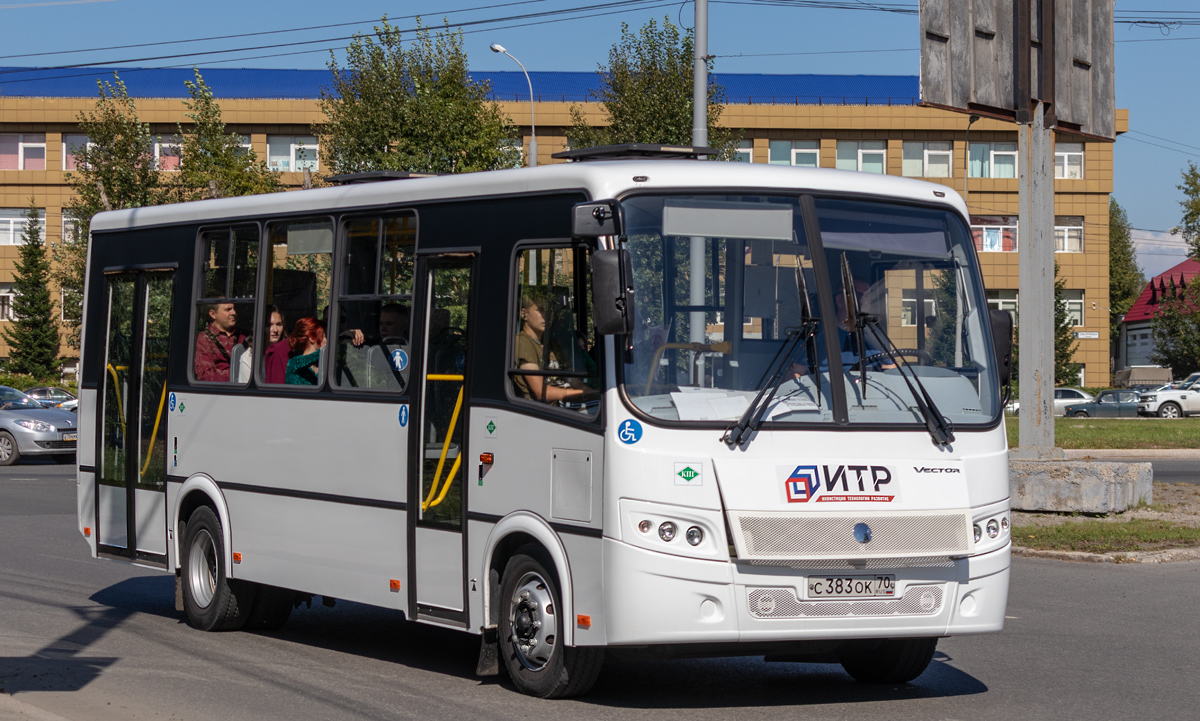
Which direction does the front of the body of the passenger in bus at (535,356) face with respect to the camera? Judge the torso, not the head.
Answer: to the viewer's right

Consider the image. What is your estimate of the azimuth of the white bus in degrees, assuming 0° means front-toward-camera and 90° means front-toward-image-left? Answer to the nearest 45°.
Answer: approximately 315°

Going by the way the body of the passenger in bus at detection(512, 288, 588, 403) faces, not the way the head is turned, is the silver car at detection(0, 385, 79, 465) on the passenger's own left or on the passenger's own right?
on the passenger's own left

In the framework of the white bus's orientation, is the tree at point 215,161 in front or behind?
behind

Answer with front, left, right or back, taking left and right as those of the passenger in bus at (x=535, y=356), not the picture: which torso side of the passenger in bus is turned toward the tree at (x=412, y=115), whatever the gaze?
left

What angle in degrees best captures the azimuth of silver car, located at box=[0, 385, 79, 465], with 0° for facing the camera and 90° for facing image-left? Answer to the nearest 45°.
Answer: approximately 315°

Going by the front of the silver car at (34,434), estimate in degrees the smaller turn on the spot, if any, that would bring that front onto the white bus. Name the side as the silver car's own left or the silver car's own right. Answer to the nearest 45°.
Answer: approximately 45° to the silver car's own right

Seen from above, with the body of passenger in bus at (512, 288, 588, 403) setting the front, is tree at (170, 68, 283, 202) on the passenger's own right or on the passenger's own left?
on the passenger's own left
